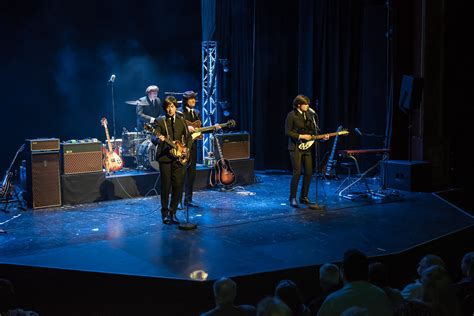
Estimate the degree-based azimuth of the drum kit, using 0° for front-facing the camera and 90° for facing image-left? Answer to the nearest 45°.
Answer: approximately 315°

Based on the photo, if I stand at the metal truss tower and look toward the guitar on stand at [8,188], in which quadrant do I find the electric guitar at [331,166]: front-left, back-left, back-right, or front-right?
back-left

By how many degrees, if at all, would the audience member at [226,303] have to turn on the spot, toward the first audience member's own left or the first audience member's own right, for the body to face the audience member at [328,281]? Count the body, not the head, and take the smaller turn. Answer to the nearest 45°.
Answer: approximately 45° to the first audience member's own right

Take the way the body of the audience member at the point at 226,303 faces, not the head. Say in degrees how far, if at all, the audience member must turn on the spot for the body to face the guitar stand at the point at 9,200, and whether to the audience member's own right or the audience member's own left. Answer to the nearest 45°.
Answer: approximately 45° to the audience member's own left

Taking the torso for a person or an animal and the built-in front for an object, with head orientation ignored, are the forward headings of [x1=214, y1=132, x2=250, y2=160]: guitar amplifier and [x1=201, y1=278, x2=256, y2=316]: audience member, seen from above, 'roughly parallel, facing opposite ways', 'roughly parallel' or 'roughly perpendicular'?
roughly parallel, facing opposite ways

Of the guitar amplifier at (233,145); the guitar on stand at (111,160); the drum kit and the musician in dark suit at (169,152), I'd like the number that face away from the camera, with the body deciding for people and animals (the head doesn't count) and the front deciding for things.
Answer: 0

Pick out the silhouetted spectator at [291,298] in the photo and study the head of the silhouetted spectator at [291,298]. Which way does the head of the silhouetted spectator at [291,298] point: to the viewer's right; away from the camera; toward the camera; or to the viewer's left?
away from the camera

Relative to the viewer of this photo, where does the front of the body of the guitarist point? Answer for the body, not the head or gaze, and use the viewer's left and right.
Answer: facing the viewer and to the right of the viewer

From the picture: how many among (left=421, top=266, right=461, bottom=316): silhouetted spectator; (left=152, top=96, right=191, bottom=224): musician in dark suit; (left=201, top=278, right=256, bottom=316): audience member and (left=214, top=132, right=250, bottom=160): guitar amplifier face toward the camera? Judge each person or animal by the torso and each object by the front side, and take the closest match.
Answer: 2

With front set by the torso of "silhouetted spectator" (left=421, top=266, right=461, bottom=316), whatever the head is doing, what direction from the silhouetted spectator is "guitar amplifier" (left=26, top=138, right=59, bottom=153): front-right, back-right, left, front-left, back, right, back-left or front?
front

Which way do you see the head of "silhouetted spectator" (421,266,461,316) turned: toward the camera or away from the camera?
away from the camera

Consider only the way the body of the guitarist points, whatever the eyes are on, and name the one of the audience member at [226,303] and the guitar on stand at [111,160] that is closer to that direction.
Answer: the audience member

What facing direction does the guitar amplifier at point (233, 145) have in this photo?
toward the camera

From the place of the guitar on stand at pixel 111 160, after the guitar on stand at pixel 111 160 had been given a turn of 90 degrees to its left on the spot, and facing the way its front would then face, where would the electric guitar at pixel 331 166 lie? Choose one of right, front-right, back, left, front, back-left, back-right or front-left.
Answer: front-right

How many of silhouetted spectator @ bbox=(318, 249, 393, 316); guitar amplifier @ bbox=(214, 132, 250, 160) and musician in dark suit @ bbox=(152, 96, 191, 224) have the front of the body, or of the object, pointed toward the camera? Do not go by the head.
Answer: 2

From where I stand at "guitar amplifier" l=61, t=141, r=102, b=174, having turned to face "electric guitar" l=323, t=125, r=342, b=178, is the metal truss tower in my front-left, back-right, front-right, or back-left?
front-left

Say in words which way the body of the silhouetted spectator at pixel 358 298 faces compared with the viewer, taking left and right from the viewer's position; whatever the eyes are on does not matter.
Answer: facing away from the viewer

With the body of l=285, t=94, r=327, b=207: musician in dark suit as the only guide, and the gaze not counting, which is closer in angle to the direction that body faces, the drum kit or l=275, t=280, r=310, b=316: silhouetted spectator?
the silhouetted spectator

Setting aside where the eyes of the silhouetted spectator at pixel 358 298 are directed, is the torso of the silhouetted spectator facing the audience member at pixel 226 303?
no

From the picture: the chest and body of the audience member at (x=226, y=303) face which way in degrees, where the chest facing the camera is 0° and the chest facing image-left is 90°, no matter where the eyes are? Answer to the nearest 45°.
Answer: approximately 180°

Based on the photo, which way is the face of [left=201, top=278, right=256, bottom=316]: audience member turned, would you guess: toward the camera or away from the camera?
away from the camera
